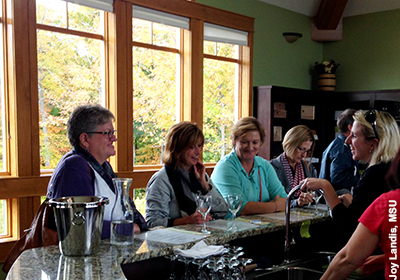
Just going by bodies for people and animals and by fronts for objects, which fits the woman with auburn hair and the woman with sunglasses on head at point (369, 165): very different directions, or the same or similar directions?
very different directions

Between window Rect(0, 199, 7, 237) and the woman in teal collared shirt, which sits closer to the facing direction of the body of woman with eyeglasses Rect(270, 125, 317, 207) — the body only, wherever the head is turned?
the woman in teal collared shirt

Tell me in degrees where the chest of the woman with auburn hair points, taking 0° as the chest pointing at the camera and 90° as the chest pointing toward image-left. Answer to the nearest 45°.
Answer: approximately 315°

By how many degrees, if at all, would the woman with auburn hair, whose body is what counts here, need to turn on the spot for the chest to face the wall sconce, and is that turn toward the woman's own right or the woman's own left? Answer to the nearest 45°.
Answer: approximately 90° to the woman's own left

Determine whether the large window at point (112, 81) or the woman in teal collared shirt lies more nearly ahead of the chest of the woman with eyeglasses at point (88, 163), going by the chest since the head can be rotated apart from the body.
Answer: the woman in teal collared shirt

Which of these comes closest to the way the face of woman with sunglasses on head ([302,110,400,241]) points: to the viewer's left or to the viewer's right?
to the viewer's left

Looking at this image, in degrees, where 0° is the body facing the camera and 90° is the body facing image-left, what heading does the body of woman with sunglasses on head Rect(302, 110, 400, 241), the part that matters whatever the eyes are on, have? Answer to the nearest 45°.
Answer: approximately 90°

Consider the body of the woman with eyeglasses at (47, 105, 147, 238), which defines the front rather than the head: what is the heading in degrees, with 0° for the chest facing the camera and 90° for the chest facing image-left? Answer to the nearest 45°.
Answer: approximately 270°
